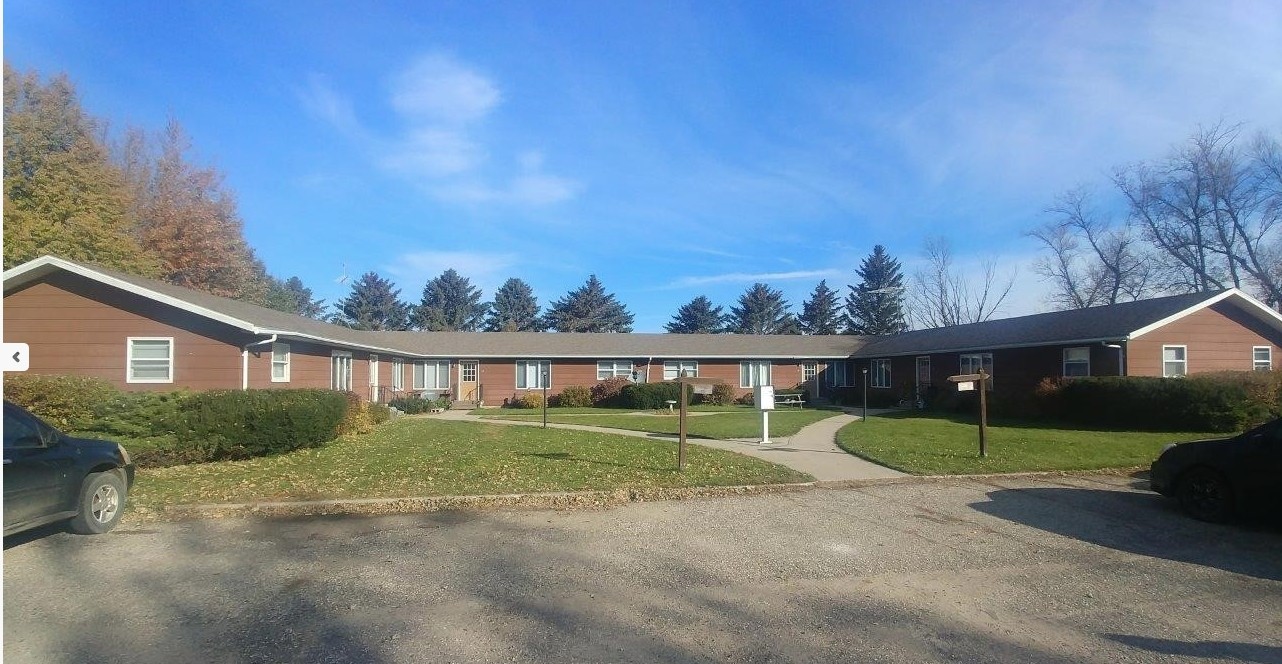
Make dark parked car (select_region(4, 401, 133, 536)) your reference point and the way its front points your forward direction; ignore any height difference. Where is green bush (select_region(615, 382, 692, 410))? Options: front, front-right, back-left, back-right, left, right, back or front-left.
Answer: front

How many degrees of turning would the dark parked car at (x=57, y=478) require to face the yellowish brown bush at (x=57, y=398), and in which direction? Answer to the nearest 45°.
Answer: approximately 45° to its left

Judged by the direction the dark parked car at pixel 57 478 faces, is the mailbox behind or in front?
in front

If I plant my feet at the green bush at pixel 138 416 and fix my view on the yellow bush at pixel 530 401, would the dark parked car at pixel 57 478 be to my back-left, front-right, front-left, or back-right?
back-right

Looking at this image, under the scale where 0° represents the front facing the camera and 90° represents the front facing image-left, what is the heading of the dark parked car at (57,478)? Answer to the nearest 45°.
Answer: approximately 225°

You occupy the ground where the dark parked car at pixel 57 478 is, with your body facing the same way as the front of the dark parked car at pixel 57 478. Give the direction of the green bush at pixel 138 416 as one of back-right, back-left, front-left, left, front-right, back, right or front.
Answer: front-left

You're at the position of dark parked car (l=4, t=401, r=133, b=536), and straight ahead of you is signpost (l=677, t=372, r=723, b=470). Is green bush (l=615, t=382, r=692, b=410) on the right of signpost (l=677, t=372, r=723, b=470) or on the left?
left

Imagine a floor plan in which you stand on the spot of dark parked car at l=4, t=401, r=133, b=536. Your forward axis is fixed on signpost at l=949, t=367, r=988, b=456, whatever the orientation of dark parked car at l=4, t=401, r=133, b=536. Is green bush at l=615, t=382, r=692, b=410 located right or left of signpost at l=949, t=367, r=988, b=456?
left

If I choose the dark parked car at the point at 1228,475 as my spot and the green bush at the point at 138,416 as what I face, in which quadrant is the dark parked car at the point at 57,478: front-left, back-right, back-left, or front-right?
front-left
